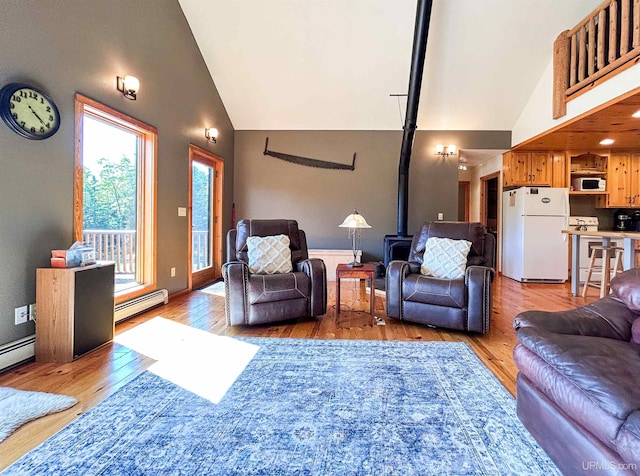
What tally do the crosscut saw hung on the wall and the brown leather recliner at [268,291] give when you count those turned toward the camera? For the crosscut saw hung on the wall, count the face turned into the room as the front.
2

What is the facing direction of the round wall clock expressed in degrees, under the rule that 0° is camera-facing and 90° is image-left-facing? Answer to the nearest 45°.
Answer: approximately 315°

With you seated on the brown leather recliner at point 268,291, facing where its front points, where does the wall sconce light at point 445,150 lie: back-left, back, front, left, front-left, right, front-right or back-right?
back-left

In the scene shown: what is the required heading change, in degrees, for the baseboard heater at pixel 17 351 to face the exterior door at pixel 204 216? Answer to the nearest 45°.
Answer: approximately 90° to its left

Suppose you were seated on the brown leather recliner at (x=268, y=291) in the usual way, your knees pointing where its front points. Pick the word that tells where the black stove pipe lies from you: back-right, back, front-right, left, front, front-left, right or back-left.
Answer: back-left

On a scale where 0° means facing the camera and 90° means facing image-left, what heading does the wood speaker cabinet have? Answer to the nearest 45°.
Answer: approximately 315°

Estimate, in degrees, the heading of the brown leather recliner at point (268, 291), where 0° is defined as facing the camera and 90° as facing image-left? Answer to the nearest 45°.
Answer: approximately 0°

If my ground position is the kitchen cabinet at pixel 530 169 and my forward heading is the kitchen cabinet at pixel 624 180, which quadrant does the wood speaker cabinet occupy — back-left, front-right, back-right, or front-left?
back-right
